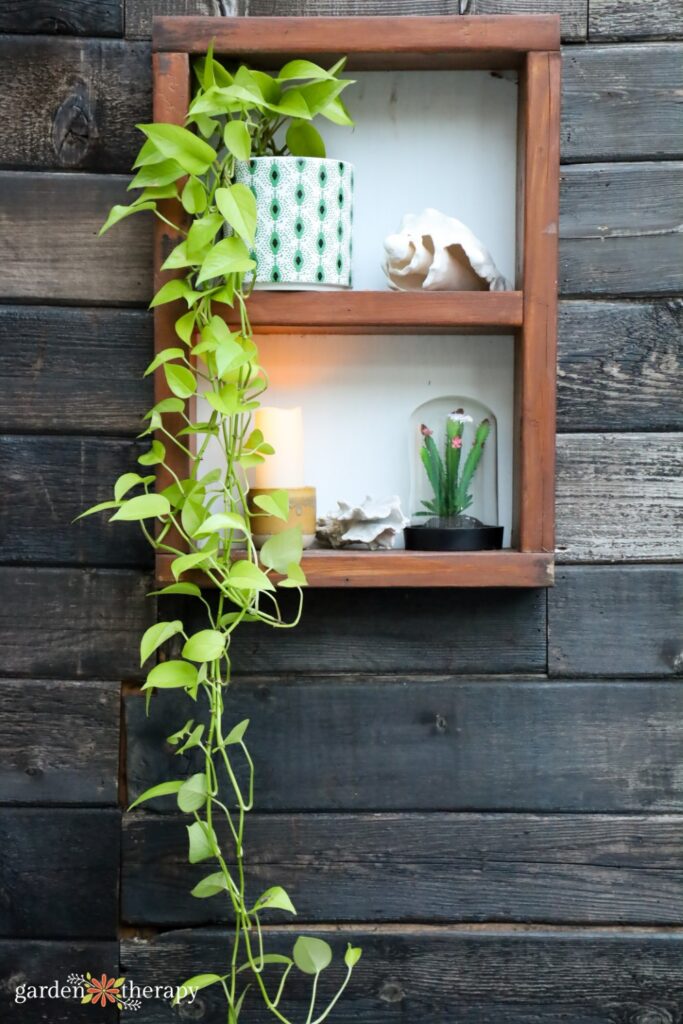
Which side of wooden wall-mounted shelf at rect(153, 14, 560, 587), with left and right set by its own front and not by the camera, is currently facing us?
front
